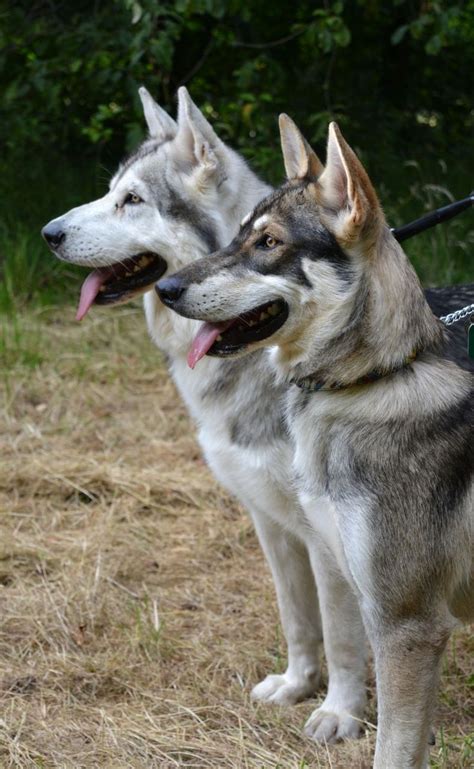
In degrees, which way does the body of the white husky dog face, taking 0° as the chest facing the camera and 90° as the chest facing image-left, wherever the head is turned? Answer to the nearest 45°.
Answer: approximately 90°

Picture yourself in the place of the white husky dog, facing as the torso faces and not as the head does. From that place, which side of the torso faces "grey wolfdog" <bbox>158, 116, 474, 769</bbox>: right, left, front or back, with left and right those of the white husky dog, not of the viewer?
left
